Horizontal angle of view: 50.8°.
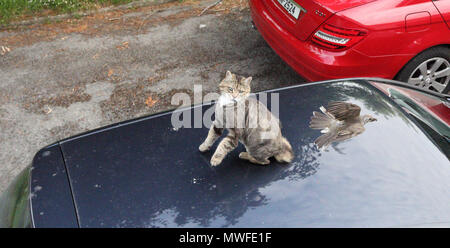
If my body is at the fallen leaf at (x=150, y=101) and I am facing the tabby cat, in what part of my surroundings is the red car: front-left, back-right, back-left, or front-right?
front-left

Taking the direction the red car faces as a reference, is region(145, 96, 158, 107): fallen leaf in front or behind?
behind

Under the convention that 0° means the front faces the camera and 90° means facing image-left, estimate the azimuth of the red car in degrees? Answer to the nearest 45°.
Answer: approximately 225°

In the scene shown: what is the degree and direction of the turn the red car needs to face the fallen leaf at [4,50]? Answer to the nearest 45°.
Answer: approximately 135° to its left

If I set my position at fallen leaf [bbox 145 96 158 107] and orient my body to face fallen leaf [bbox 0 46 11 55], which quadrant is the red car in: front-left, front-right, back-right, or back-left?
back-right

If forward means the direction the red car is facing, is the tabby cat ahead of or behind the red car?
behind

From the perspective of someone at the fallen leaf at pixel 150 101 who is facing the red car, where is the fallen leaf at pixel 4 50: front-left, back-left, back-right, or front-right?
back-left
